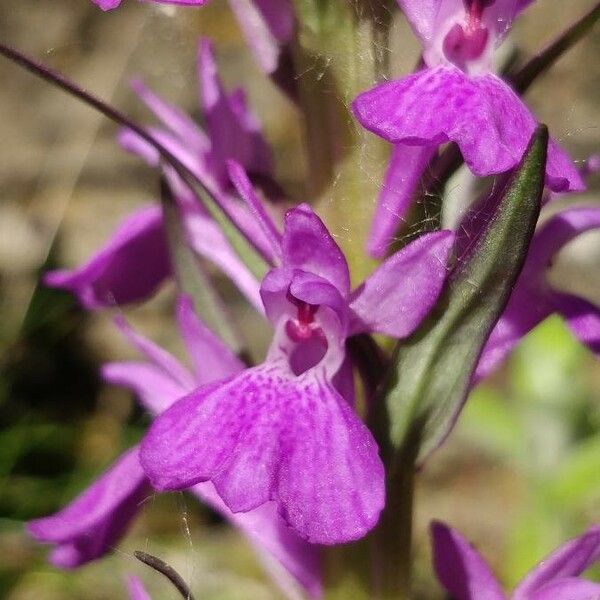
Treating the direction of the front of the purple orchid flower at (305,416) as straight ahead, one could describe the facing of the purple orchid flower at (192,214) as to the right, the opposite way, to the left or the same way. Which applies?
to the right

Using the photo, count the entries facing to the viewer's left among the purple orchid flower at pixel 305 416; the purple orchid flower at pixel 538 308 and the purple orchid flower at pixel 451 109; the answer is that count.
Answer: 0

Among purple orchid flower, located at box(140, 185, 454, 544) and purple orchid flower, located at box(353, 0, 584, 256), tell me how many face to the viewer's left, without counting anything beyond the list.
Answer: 0

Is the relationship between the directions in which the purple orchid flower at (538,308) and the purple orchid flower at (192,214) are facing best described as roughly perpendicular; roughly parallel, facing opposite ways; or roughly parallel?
roughly parallel, facing opposite ways

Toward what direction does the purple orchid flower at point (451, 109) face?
toward the camera

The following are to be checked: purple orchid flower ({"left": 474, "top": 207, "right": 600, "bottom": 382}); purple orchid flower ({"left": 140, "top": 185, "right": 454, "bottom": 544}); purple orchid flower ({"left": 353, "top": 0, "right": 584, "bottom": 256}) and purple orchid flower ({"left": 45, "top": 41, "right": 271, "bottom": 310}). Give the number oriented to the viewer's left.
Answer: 1

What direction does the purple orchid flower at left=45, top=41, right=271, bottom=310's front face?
to the viewer's left

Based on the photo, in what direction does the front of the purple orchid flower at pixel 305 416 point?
toward the camera

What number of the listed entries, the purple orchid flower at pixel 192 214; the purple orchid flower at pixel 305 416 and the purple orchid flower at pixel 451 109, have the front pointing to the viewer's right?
0

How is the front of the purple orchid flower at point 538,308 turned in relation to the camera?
facing to the right of the viewer

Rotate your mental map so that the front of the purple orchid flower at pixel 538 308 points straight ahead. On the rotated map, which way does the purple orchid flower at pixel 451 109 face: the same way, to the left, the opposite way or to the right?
to the right

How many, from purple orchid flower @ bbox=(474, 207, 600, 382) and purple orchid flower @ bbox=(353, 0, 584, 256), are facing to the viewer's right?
1
